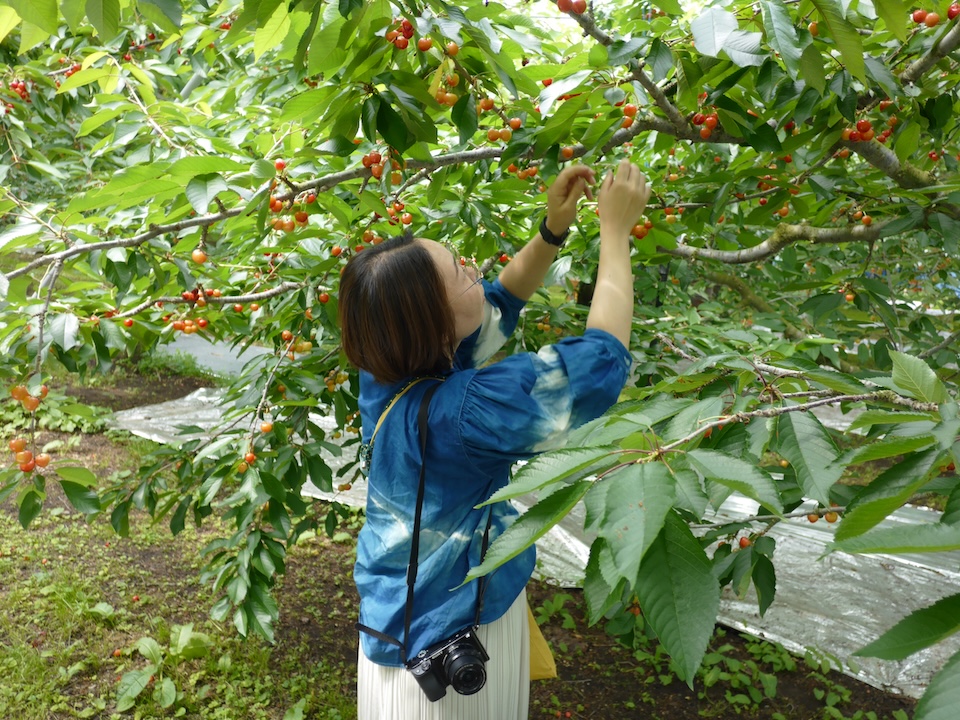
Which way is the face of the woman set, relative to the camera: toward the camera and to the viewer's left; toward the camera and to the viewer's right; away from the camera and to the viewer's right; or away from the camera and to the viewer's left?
away from the camera and to the viewer's right

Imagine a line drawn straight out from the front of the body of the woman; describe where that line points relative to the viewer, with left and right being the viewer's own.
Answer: facing away from the viewer and to the right of the viewer

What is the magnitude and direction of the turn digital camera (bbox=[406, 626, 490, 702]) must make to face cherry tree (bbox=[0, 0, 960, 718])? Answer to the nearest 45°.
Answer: approximately 180°
